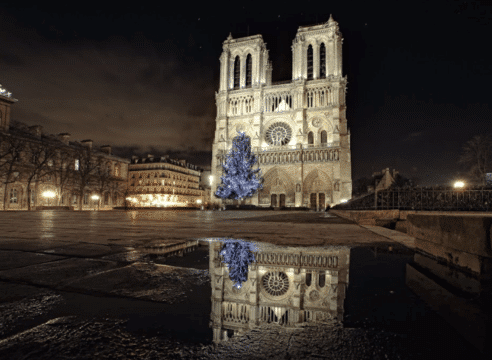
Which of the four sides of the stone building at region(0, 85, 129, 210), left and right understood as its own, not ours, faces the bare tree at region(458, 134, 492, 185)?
front

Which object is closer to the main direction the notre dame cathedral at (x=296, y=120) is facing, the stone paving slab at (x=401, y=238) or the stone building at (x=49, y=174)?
the stone paving slab

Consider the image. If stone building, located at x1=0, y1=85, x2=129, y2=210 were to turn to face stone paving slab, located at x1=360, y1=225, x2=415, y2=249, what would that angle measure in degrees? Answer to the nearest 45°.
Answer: approximately 45° to its right

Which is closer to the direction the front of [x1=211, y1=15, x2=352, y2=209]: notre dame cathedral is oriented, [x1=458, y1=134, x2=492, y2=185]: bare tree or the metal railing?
the metal railing

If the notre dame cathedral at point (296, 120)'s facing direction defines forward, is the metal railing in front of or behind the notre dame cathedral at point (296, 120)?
in front

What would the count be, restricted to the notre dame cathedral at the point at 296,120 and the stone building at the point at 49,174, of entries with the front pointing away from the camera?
0

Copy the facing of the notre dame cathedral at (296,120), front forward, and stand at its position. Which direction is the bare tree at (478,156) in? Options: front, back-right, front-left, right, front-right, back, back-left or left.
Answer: front-left

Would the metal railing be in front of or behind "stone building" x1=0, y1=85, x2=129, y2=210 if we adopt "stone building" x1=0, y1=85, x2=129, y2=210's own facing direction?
in front

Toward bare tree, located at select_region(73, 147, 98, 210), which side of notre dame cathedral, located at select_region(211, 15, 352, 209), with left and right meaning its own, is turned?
right

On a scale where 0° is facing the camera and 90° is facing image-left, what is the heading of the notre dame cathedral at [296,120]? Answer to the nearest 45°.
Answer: approximately 0°

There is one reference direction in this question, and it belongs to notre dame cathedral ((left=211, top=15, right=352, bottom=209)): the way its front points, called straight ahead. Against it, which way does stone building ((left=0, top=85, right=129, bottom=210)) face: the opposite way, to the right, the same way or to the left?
to the left

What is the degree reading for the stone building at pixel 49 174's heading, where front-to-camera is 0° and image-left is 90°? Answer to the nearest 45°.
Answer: approximately 315°

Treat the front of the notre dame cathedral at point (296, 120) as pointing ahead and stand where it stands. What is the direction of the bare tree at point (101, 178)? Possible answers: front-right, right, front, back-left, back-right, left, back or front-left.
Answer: right
